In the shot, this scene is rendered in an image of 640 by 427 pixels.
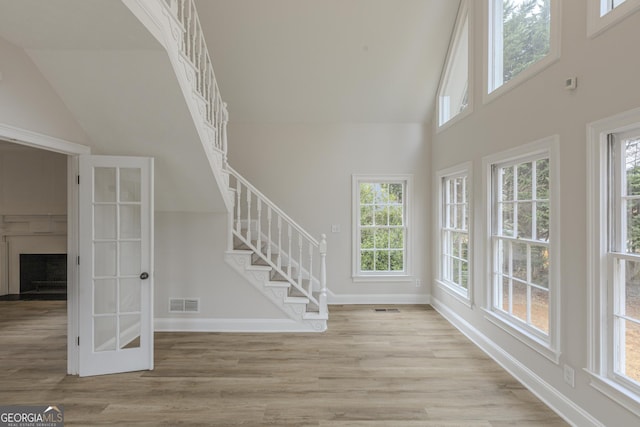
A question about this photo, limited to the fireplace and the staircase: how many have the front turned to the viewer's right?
1

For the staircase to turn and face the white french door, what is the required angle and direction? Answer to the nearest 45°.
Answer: approximately 135° to its right

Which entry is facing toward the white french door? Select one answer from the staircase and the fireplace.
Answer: the fireplace

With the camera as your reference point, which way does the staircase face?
facing to the right of the viewer

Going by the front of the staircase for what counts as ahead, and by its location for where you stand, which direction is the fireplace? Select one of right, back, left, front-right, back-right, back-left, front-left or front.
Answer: back-left

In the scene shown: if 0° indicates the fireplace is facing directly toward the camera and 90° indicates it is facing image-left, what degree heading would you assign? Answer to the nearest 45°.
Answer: approximately 0°

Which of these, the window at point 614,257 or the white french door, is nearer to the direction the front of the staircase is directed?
the window

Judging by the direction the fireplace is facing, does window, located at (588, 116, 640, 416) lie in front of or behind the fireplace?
in front

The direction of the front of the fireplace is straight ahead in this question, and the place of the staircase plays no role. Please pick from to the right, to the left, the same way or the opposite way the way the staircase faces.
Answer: to the left

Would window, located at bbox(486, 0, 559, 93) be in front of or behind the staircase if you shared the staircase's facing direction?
in front

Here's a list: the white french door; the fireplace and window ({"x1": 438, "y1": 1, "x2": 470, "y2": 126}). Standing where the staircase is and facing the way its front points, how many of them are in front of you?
1
